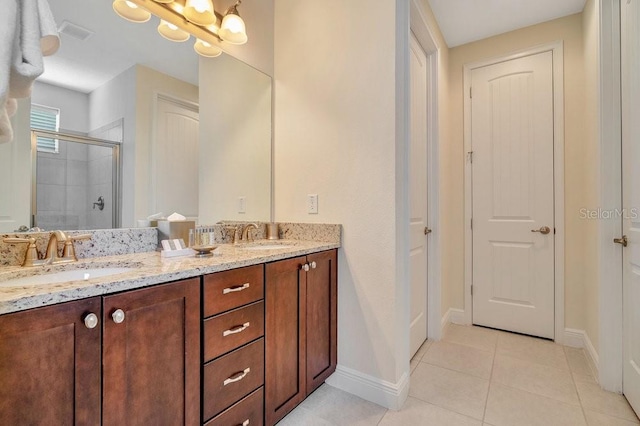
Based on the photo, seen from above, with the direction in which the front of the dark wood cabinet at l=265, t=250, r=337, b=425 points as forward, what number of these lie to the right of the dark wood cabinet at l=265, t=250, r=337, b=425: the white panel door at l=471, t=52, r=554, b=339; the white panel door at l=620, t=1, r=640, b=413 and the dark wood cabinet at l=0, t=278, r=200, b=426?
1

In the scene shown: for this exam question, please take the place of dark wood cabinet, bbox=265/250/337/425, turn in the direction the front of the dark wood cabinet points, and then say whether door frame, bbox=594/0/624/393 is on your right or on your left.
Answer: on your left

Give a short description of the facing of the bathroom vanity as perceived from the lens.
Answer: facing the viewer and to the right of the viewer

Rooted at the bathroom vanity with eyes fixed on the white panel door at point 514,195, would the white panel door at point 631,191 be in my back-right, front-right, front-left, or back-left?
front-right

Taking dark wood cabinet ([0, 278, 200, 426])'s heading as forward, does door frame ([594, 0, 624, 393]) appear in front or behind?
in front

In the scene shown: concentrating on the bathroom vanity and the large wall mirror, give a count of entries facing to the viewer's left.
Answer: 0

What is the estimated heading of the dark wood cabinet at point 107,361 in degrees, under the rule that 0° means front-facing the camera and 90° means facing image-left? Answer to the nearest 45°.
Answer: approximately 315°

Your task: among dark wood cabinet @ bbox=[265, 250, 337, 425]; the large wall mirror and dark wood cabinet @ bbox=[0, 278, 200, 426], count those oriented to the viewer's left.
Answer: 0
